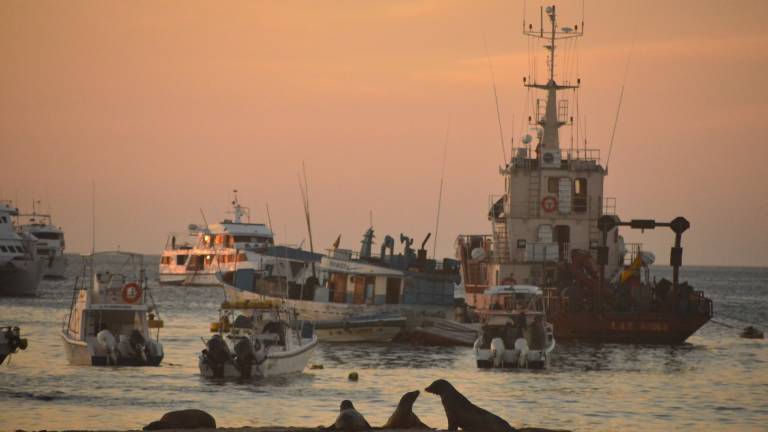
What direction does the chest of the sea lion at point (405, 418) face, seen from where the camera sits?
to the viewer's right

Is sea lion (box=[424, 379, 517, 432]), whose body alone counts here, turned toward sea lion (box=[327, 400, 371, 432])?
yes

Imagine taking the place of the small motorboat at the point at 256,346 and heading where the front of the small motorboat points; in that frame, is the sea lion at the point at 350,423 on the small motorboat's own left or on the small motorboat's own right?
on the small motorboat's own right

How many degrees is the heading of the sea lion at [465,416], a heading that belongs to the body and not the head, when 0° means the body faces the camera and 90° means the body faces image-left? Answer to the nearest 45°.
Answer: approximately 90°

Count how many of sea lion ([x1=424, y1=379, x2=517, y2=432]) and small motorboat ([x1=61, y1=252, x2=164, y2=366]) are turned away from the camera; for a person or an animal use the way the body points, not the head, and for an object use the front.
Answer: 1

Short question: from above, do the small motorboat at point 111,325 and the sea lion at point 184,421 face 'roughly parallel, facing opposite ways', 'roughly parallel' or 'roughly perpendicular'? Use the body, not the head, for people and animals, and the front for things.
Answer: roughly perpendicular

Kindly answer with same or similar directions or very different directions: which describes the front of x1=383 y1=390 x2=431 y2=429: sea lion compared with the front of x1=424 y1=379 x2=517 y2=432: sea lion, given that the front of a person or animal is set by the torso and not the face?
very different directions

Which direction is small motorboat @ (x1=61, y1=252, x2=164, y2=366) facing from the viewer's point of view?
away from the camera
